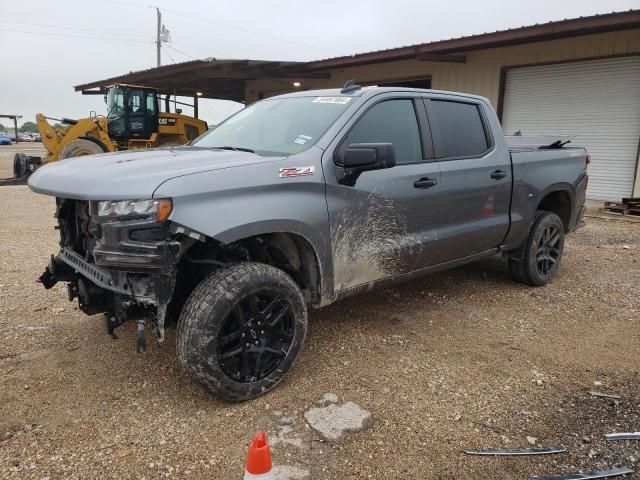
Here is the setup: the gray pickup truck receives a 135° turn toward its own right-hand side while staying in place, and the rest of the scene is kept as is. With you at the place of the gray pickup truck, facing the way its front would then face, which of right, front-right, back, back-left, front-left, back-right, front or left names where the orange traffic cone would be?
back

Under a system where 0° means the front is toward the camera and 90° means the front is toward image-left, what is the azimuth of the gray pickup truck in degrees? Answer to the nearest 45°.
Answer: approximately 45°

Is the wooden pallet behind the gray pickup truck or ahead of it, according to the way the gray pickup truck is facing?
behind

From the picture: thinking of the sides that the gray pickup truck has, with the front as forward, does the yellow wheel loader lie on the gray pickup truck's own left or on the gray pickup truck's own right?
on the gray pickup truck's own right

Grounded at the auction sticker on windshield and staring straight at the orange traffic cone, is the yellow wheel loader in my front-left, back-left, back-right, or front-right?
back-right

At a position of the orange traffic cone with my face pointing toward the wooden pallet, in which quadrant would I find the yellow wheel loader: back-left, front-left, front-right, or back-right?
front-left
